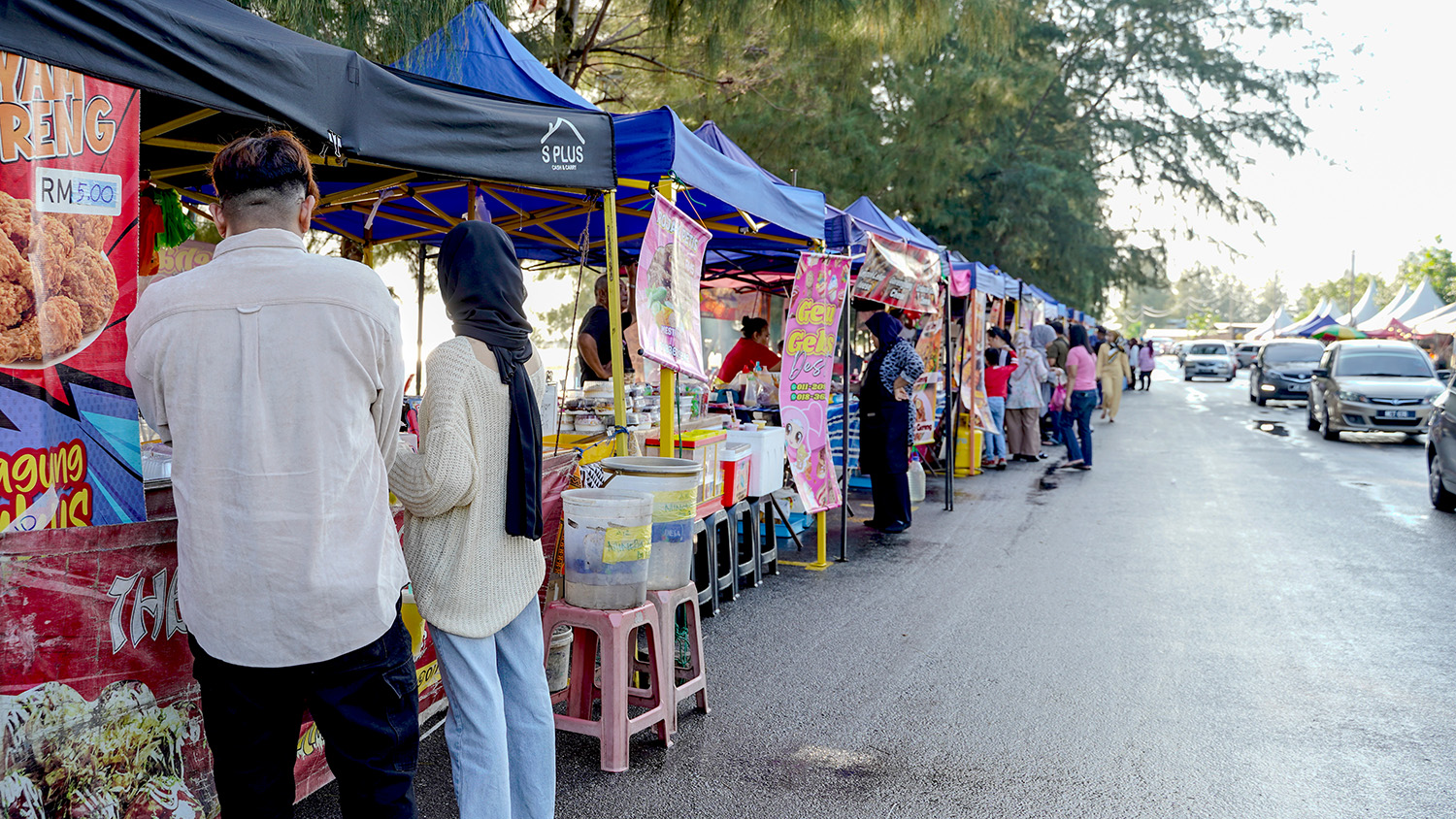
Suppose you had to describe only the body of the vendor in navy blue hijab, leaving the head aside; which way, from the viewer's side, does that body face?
to the viewer's left

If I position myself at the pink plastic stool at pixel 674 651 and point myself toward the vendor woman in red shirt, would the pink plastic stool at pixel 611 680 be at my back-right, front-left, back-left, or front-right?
back-left

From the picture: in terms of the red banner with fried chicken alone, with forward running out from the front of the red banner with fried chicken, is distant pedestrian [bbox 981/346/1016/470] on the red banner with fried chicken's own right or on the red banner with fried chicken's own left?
on the red banner with fried chicken's own left

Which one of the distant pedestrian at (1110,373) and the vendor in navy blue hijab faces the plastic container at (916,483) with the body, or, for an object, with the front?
the distant pedestrian

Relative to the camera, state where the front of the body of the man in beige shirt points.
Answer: away from the camera

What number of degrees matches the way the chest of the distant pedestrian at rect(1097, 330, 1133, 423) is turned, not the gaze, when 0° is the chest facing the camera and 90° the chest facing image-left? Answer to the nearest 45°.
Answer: approximately 0°

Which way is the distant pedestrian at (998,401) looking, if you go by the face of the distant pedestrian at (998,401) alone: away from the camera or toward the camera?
away from the camera

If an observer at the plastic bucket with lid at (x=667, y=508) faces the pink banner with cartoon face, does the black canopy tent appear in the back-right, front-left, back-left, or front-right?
back-left

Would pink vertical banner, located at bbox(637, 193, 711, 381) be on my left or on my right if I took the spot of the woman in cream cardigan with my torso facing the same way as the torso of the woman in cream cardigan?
on my right

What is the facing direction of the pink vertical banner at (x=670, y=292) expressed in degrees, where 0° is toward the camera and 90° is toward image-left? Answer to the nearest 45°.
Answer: approximately 315°

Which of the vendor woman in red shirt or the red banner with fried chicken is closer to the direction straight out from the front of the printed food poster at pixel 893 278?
the red banner with fried chicken
